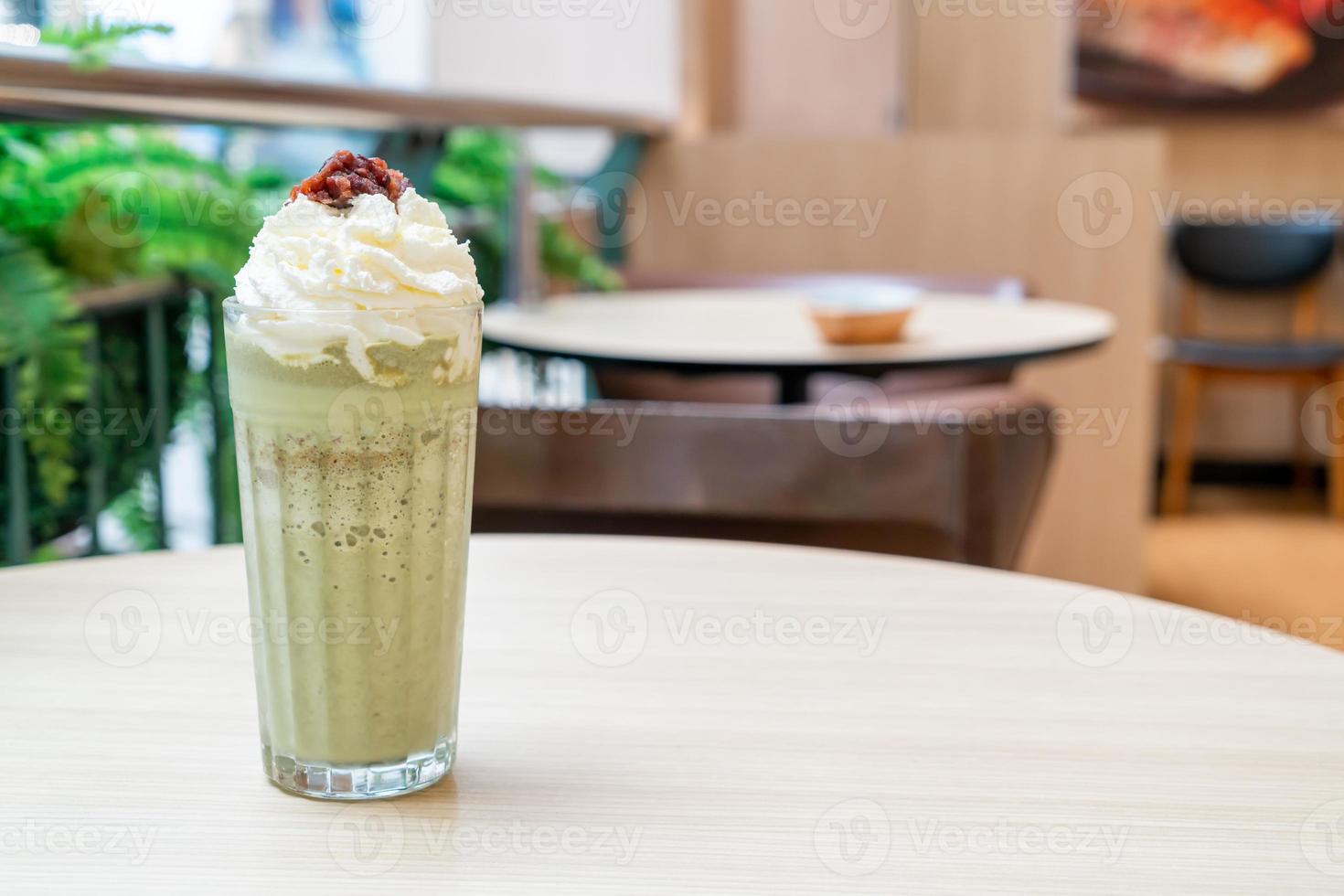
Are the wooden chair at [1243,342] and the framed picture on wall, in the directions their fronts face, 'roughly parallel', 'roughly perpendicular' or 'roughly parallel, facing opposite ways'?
roughly parallel

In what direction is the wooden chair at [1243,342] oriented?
toward the camera

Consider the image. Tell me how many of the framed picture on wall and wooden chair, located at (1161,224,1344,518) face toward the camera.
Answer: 2

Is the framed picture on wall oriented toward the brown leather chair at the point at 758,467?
yes

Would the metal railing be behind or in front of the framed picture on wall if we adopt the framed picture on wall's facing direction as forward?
in front

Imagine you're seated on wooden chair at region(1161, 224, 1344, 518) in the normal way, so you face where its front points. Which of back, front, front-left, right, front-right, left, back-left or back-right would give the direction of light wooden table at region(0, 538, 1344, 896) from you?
front

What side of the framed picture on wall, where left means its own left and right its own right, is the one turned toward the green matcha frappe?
front

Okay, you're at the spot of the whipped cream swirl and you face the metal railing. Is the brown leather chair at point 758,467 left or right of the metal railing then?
right

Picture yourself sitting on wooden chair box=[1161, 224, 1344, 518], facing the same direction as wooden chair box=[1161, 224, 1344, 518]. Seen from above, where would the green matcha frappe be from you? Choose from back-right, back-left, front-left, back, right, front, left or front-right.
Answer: front

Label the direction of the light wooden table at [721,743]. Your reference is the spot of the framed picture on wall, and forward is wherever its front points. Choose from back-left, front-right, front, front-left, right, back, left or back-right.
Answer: front

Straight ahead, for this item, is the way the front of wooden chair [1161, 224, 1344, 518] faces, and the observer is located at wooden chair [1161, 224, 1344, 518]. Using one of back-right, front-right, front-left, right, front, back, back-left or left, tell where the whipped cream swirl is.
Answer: front
